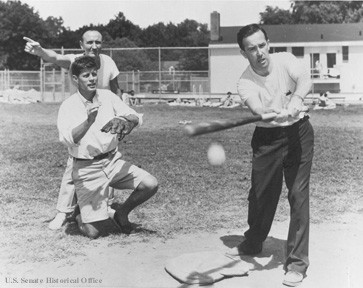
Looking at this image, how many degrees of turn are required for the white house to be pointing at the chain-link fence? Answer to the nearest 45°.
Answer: approximately 45° to its right

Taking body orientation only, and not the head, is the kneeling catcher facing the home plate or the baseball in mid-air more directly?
the home plate

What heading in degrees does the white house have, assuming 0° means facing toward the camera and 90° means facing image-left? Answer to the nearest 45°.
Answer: approximately 0°

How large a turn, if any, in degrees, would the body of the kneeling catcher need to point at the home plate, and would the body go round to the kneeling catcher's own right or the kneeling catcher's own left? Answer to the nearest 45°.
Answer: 0° — they already face it

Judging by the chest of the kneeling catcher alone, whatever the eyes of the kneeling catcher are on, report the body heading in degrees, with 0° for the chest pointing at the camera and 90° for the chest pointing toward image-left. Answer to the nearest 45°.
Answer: approximately 315°

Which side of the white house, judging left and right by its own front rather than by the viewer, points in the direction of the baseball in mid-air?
front

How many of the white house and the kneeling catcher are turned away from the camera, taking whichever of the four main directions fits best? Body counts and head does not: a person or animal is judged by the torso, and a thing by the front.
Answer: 0

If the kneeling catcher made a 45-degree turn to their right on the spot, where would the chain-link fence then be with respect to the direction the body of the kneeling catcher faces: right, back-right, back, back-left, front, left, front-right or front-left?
back

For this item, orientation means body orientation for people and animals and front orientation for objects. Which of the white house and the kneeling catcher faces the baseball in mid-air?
the white house
